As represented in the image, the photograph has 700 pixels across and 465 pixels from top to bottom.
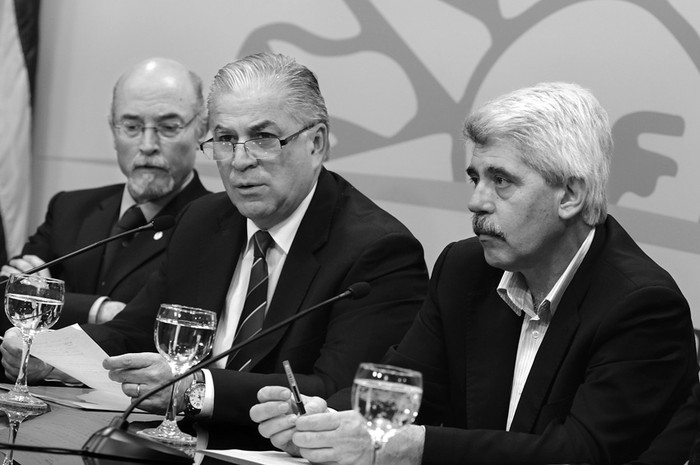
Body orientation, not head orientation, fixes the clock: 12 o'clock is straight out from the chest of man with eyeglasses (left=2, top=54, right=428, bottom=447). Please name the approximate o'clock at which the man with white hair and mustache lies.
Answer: The man with white hair and mustache is roughly at 9 o'clock from the man with eyeglasses.

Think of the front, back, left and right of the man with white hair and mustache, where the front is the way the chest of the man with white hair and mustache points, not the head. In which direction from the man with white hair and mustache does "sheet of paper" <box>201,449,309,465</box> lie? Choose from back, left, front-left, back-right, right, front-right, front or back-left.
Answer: front

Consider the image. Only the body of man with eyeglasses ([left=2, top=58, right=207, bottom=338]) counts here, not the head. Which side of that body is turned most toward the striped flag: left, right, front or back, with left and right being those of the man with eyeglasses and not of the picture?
right

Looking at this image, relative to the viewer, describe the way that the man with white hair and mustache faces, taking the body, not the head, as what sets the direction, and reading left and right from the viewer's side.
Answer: facing the viewer and to the left of the viewer

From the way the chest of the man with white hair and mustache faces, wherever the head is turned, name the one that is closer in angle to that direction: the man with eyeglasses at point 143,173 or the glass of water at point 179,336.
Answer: the glass of water

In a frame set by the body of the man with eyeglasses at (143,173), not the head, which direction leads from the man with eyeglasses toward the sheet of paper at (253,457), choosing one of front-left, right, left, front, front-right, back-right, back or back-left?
front-left

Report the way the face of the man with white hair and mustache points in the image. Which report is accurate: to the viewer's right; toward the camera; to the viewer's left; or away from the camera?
to the viewer's left

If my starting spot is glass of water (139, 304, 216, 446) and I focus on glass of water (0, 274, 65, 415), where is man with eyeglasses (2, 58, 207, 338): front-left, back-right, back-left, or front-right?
front-right

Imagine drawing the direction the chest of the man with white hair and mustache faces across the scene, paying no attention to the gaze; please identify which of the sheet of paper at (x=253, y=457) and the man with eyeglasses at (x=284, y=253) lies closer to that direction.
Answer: the sheet of paper

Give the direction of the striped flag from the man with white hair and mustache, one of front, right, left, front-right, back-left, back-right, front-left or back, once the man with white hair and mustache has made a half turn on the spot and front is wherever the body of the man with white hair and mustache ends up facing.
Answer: left

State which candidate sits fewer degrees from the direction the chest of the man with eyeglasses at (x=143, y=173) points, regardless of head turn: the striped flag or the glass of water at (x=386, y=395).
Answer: the glass of water

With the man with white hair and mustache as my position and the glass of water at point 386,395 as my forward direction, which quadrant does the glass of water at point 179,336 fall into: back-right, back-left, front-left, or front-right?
front-right

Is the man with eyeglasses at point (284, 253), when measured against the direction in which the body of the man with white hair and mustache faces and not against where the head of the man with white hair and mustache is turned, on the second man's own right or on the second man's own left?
on the second man's own right

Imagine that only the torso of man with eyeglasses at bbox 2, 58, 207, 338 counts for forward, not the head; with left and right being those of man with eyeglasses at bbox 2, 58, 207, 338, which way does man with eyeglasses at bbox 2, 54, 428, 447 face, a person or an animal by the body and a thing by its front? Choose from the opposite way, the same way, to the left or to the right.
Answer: the same way

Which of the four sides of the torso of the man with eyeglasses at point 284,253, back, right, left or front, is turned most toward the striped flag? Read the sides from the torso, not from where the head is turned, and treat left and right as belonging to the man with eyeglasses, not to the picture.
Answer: right

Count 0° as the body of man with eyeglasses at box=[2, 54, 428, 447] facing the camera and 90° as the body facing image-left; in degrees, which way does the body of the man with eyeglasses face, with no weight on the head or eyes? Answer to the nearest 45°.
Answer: approximately 45°

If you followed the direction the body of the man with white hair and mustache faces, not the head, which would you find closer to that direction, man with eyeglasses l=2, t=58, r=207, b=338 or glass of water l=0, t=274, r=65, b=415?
the glass of water
